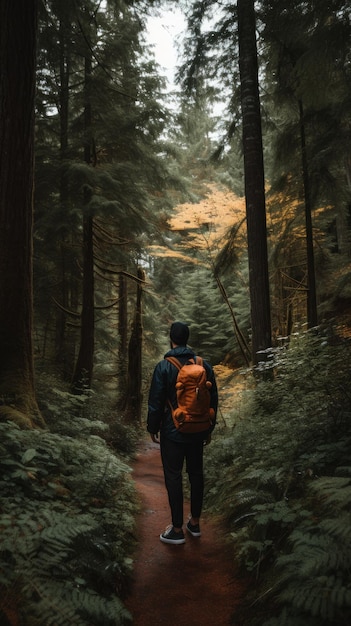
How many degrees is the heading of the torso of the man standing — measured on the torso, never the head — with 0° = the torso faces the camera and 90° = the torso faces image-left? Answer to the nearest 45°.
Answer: approximately 135°

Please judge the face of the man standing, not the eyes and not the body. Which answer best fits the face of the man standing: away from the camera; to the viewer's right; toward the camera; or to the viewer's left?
away from the camera
